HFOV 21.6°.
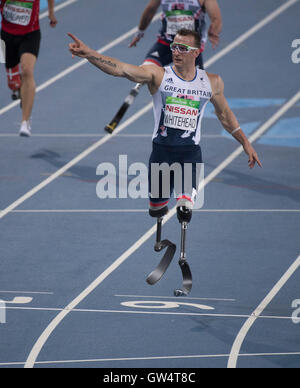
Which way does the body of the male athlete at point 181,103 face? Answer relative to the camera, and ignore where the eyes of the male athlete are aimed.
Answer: toward the camera

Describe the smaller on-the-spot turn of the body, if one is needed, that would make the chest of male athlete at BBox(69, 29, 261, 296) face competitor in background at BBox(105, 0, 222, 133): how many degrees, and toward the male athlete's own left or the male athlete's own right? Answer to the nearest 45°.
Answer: approximately 180°

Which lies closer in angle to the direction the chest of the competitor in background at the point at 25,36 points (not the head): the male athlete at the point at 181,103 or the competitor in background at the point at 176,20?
the male athlete

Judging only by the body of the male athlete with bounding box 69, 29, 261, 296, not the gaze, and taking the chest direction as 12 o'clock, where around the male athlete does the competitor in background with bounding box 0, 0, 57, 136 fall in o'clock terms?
The competitor in background is roughly at 5 o'clock from the male athlete.

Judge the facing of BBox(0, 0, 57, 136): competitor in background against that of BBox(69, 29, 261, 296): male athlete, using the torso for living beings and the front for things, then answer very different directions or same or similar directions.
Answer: same or similar directions

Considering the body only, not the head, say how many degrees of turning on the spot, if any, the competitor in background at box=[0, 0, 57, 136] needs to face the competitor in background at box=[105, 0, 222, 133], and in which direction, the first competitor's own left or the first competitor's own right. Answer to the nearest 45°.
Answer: approximately 45° to the first competitor's own left

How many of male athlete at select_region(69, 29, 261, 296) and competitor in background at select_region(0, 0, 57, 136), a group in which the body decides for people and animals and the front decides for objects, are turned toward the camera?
2

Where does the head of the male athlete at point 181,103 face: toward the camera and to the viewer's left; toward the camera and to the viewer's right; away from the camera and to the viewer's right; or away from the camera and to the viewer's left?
toward the camera and to the viewer's left

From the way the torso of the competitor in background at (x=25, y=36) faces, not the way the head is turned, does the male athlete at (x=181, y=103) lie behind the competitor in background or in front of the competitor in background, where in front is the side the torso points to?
in front
